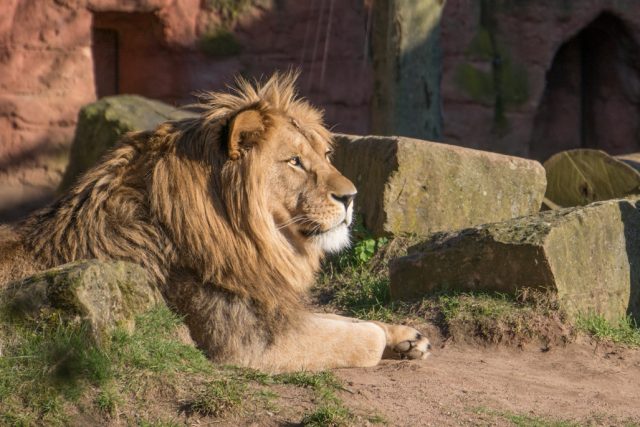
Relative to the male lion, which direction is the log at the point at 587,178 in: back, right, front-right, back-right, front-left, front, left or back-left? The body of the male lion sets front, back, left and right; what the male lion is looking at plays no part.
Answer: front-left

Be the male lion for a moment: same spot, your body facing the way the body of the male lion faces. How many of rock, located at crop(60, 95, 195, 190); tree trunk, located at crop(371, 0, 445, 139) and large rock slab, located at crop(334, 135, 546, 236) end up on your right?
0

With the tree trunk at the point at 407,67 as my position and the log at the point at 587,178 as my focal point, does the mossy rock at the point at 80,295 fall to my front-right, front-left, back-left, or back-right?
front-right

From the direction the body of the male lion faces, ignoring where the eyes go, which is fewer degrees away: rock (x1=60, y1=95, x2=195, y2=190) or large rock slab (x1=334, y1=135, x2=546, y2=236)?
the large rock slab

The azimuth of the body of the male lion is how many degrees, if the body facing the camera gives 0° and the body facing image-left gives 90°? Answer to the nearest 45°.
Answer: approximately 270°

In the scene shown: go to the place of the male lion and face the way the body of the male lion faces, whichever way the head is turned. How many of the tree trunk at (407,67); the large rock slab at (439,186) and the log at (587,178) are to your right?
0

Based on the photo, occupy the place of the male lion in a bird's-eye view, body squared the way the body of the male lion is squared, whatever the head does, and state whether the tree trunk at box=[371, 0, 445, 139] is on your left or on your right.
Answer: on your left

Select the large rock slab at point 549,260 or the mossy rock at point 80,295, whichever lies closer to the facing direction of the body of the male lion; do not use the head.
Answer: the large rock slab

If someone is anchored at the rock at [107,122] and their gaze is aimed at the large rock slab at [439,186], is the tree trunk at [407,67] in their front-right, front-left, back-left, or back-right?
front-left

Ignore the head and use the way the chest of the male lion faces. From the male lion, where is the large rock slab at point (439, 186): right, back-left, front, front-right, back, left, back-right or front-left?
front-left

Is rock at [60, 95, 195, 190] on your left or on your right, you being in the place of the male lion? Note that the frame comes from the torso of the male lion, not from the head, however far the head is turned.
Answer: on your left

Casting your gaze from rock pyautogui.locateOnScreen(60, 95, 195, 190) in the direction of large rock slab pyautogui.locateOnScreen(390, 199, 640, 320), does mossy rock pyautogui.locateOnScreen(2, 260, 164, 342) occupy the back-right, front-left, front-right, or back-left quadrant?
front-right
